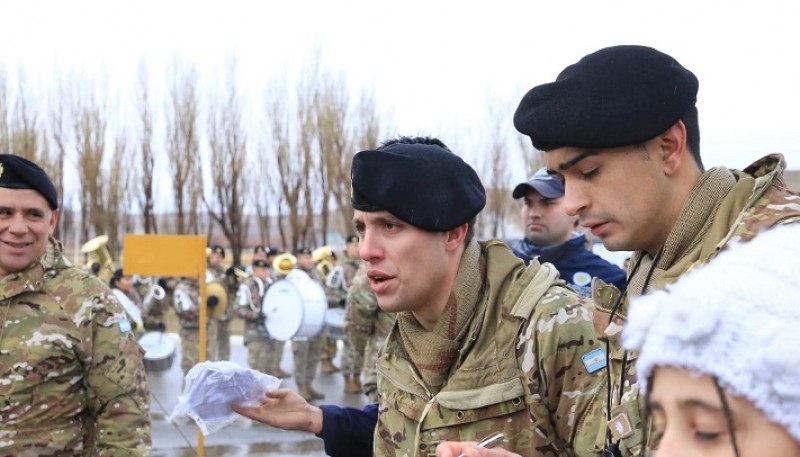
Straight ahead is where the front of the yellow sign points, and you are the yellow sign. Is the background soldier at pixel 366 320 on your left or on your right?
on your left

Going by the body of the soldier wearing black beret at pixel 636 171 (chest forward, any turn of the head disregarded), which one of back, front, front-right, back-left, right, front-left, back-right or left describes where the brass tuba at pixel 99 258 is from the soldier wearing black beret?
right

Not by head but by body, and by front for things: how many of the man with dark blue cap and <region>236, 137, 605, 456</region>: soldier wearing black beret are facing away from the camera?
0

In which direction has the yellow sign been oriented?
toward the camera

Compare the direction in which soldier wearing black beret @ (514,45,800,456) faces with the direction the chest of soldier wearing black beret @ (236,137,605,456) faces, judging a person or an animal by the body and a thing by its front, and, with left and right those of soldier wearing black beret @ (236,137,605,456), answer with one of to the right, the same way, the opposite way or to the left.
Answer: the same way

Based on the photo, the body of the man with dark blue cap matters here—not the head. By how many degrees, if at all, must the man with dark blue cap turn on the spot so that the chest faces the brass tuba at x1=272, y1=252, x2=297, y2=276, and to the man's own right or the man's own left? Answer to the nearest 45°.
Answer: approximately 90° to the man's own right

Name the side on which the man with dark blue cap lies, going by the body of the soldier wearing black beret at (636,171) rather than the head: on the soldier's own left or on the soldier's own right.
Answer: on the soldier's own right

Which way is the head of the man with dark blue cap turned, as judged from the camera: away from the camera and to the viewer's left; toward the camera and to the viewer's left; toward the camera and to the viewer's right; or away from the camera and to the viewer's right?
toward the camera and to the viewer's left

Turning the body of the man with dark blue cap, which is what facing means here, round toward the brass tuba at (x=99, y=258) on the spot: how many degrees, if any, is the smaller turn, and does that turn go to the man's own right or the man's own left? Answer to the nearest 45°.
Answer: approximately 90° to the man's own right

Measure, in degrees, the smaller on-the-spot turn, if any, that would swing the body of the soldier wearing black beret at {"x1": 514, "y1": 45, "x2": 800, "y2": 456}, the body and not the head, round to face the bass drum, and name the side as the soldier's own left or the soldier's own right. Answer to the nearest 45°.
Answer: approximately 90° to the soldier's own right

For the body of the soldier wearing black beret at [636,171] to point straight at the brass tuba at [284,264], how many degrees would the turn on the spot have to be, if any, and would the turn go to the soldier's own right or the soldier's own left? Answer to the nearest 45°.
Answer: approximately 90° to the soldier's own right

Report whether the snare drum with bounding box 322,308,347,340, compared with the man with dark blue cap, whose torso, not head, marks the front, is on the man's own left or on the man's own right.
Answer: on the man's own right

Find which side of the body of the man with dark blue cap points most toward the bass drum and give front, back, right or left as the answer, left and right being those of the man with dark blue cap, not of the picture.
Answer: right

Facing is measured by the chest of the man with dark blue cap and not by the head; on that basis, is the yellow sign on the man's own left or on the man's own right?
on the man's own right

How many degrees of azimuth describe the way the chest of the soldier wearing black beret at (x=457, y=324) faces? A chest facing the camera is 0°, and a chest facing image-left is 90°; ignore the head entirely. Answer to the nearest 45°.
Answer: approximately 45°

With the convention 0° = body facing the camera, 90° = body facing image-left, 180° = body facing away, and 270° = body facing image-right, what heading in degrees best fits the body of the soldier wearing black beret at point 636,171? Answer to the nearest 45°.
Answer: approximately 45°

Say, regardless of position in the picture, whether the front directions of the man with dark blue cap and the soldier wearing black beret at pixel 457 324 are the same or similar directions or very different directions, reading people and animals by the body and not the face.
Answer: same or similar directions
